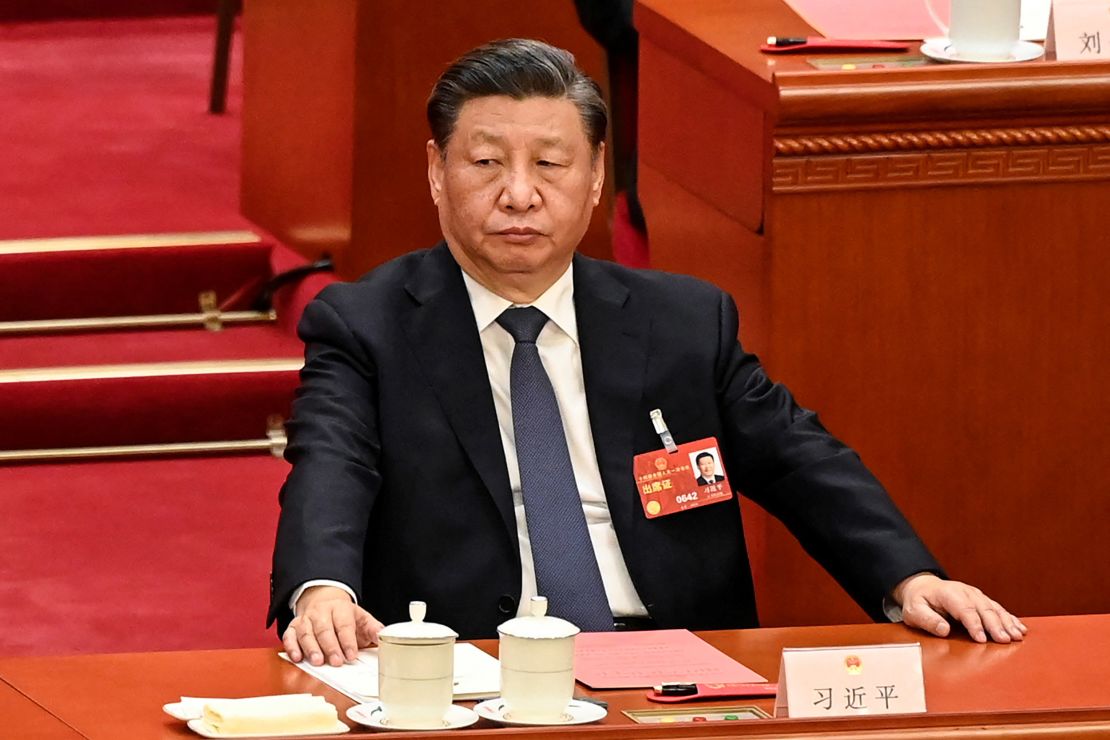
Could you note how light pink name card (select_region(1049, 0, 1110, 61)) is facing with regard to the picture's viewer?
facing the viewer

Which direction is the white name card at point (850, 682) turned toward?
toward the camera

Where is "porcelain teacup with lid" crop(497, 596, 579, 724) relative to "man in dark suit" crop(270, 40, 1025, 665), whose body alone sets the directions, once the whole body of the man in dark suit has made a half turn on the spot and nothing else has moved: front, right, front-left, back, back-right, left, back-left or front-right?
back

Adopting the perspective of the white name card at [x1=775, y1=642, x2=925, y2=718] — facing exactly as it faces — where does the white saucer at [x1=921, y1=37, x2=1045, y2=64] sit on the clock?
The white saucer is roughly at 6 o'clock from the white name card.

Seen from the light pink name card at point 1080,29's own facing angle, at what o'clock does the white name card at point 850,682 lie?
the white name card at point 850,682 is roughly at 12 o'clock from the light pink name card at point 1080,29.
